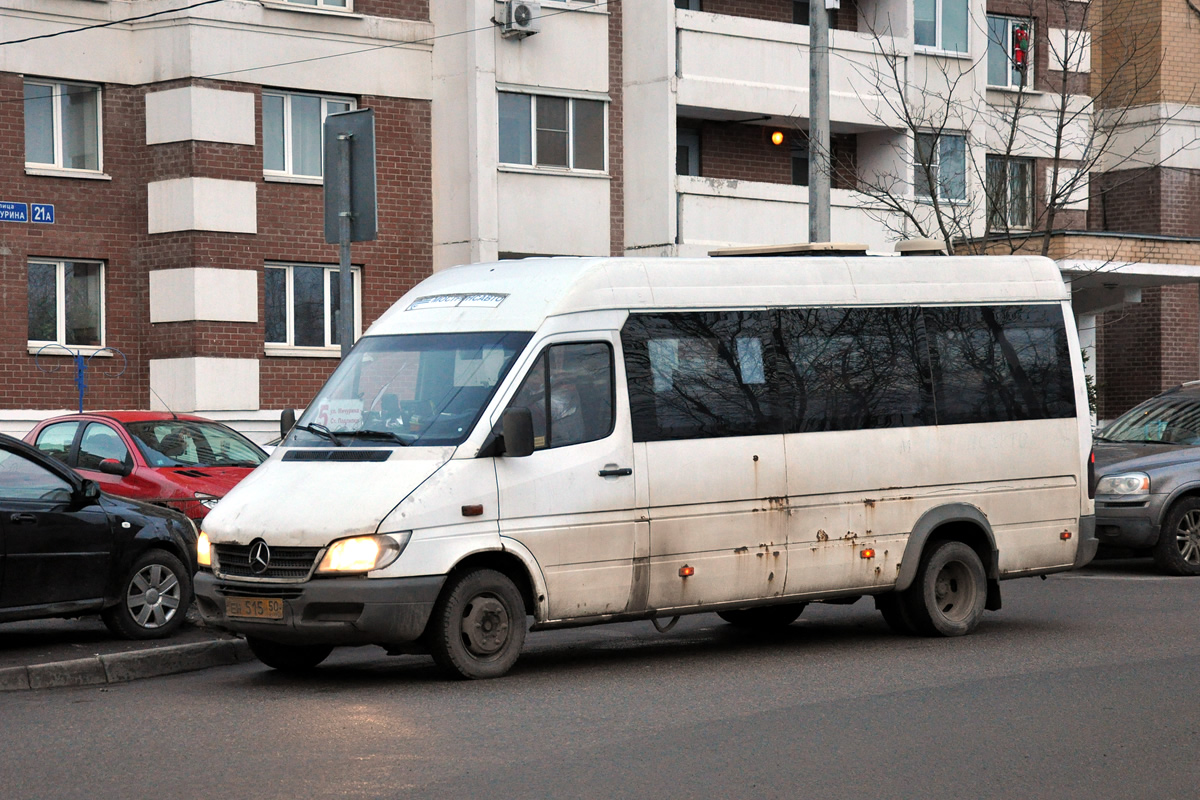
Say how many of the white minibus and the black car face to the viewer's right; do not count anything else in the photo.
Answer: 1

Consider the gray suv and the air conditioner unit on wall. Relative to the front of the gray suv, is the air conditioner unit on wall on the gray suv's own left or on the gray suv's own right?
on the gray suv's own right

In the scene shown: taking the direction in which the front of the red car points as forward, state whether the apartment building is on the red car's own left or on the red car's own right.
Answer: on the red car's own left

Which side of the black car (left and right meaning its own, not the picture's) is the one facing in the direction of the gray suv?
front

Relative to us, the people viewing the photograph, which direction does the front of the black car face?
facing to the right of the viewer

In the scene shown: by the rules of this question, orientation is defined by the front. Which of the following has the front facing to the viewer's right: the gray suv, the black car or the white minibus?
the black car

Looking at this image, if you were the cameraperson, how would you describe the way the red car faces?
facing the viewer and to the right of the viewer

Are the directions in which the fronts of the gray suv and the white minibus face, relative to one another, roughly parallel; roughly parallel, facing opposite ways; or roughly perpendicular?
roughly parallel

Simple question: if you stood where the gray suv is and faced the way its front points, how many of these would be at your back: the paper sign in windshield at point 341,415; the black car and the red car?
0

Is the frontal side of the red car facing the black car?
no

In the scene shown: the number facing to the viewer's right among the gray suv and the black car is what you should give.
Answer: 1

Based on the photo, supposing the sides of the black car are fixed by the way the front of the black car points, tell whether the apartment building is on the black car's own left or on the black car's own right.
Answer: on the black car's own left

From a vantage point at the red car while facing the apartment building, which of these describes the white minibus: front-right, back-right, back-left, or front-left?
back-right

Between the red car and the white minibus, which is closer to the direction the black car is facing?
the white minibus

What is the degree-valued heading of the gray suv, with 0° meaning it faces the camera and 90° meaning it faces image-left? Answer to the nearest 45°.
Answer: approximately 45°

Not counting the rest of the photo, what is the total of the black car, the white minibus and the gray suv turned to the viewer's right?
1

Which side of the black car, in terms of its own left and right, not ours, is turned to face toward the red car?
left

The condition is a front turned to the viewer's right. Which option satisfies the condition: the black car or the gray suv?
the black car

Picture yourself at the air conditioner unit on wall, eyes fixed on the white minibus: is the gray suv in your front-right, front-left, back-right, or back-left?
front-left

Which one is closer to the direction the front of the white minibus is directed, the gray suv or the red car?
the red car
